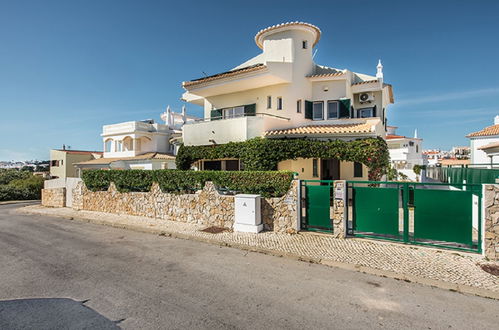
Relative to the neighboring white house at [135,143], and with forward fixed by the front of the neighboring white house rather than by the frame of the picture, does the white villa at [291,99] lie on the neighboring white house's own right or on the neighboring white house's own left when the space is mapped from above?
on the neighboring white house's own left

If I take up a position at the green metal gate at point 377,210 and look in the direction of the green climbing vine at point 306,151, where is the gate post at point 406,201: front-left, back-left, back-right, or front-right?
back-right

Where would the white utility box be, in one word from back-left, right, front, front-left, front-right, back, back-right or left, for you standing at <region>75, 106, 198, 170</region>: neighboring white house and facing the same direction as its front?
front-left

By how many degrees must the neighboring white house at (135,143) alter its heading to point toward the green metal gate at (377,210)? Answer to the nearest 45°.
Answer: approximately 45° to its left

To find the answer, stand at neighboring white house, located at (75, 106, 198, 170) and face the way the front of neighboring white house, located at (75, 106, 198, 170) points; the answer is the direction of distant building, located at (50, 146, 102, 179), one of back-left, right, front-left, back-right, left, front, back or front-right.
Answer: right

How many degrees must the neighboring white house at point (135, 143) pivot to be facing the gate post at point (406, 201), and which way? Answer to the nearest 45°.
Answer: approximately 45° to its left

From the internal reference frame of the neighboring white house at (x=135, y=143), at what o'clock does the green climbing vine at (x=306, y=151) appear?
The green climbing vine is roughly at 10 o'clock from the neighboring white house.

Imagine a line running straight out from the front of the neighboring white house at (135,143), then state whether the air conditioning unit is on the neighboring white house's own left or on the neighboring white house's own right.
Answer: on the neighboring white house's own left
